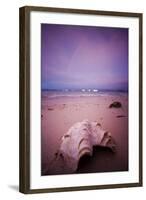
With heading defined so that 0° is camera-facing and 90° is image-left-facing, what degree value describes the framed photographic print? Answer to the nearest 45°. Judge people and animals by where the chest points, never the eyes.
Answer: approximately 315°
